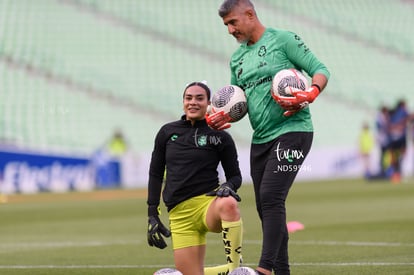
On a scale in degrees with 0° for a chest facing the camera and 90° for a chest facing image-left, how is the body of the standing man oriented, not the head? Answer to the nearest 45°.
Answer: approximately 45°

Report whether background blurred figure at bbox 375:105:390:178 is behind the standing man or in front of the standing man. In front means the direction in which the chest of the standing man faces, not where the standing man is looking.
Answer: behind

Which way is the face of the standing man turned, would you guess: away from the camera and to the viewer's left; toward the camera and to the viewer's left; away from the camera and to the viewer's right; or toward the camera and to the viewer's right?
toward the camera and to the viewer's left

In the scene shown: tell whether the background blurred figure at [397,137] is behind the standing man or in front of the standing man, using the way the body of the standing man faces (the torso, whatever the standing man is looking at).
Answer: behind

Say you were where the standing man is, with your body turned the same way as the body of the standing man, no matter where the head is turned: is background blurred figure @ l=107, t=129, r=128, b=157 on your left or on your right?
on your right
